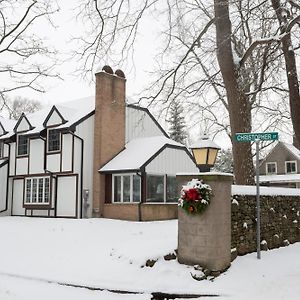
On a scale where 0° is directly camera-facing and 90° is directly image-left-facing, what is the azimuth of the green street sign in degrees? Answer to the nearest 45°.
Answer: approximately 0°

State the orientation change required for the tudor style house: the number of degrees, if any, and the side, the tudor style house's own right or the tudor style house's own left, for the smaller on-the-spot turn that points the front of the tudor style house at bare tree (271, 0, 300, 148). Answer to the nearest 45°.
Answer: approximately 90° to the tudor style house's own left

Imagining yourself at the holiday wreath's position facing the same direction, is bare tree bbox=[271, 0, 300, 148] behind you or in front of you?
behind

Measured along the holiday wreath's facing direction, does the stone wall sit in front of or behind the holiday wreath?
behind

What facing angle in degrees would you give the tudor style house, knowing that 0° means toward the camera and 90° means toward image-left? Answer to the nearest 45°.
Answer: approximately 45°

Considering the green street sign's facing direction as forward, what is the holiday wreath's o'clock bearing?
The holiday wreath is roughly at 2 o'clock from the green street sign.

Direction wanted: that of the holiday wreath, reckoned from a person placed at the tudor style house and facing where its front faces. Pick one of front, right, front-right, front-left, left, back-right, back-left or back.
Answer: front-left

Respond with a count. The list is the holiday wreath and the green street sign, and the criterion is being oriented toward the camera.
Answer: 2

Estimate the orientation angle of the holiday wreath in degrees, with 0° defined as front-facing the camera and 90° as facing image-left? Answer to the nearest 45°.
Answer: approximately 0°

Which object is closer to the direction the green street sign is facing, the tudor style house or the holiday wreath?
the holiday wreath
